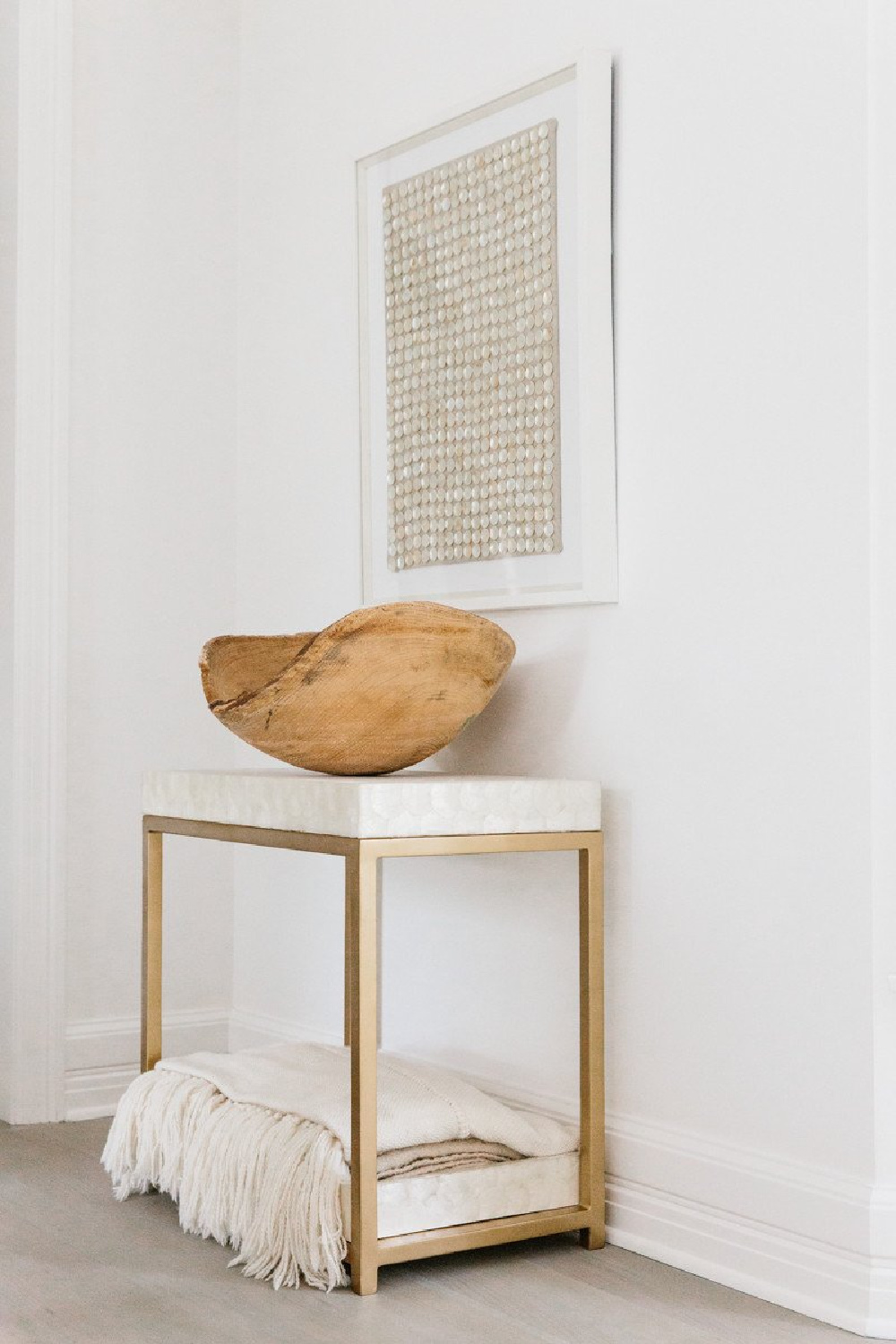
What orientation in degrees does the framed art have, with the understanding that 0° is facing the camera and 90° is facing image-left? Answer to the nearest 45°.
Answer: approximately 45°
